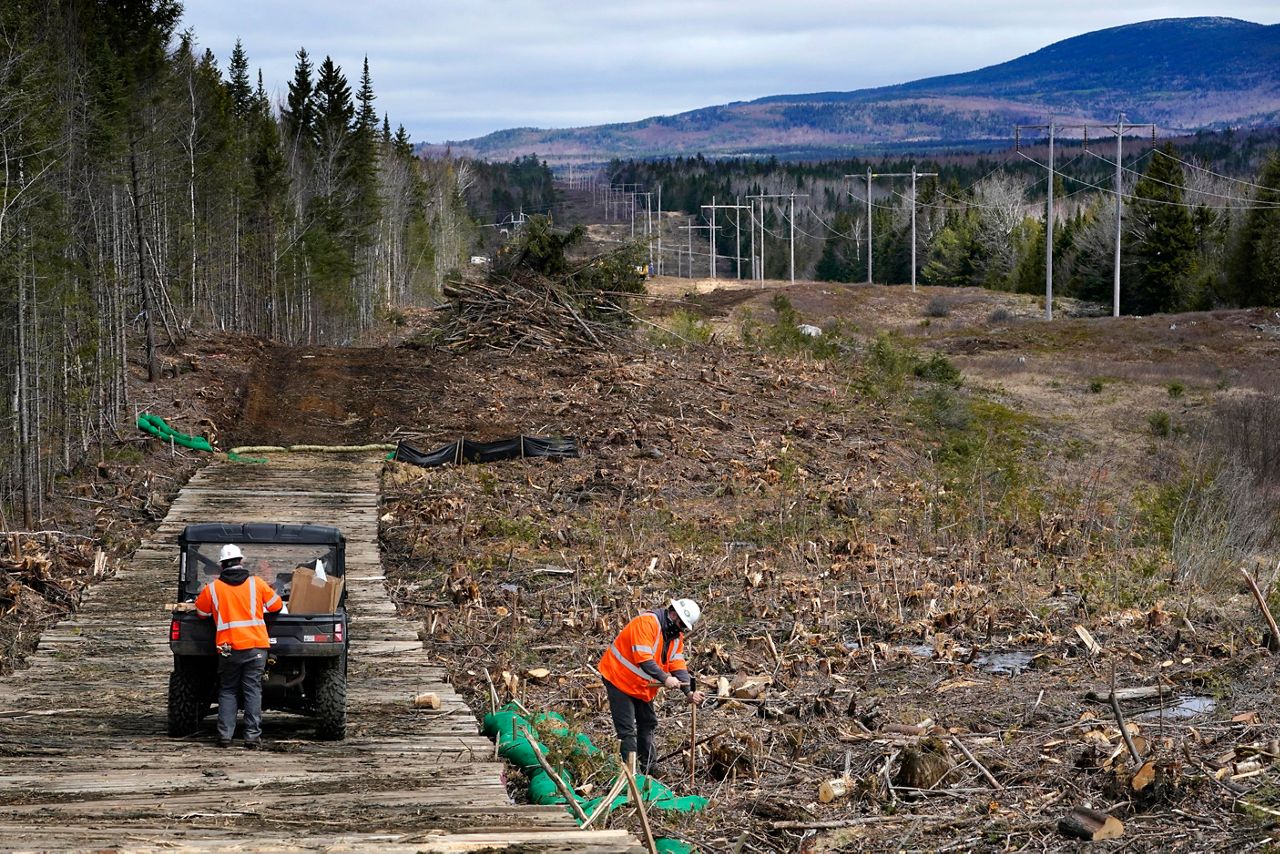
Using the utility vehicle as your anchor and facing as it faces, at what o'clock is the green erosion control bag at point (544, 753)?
The green erosion control bag is roughly at 4 o'clock from the utility vehicle.

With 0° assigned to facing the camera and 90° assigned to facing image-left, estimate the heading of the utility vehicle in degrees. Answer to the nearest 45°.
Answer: approximately 180°

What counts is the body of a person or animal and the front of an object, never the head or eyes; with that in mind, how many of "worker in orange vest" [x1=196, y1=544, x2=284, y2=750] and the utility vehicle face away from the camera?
2

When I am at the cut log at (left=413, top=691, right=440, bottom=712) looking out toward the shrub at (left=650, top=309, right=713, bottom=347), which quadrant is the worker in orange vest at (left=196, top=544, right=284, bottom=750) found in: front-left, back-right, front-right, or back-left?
back-left

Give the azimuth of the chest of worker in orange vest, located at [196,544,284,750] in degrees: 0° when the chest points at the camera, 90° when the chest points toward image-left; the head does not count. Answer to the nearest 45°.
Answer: approximately 180°

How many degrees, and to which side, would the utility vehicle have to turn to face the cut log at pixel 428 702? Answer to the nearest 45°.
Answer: approximately 45° to its right

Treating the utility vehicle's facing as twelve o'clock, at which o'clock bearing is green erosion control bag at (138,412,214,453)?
The green erosion control bag is roughly at 12 o'clock from the utility vehicle.

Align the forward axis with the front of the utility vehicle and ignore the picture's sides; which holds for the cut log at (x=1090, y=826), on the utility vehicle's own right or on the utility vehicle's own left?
on the utility vehicle's own right

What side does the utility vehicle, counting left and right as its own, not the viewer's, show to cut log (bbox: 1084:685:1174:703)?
right
